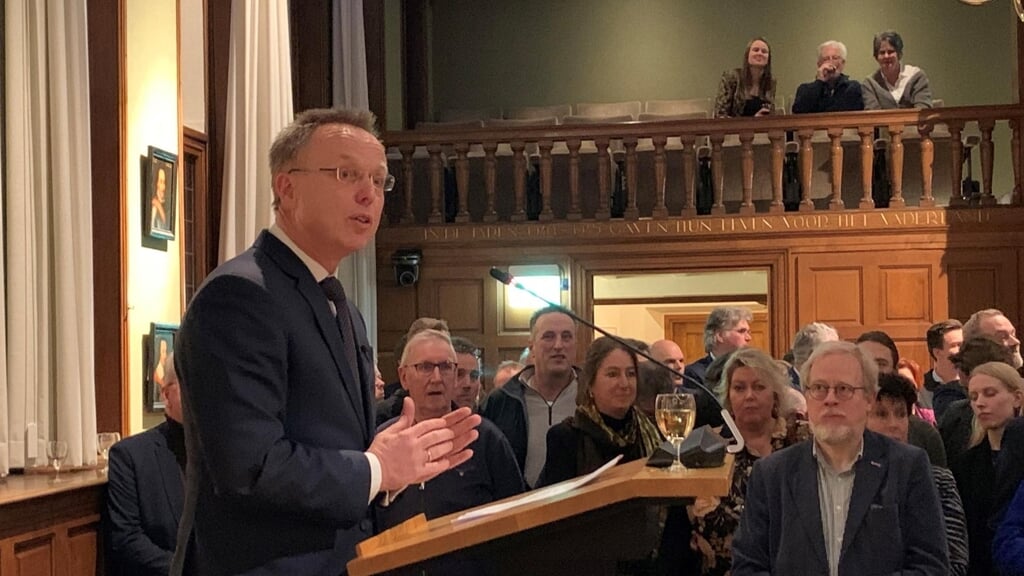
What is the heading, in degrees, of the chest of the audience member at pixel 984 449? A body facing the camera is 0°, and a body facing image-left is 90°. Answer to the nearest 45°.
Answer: approximately 45°

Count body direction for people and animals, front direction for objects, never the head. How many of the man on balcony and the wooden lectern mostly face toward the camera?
1

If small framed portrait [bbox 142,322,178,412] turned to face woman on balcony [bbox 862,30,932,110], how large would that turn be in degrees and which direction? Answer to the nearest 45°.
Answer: approximately 45° to its left

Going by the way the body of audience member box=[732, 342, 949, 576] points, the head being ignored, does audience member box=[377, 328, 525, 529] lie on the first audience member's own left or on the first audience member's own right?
on the first audience member's own right

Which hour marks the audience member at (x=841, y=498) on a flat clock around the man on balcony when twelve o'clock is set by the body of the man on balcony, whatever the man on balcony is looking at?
The audience member is roughly at 12 o'clock from the man on balcony.
